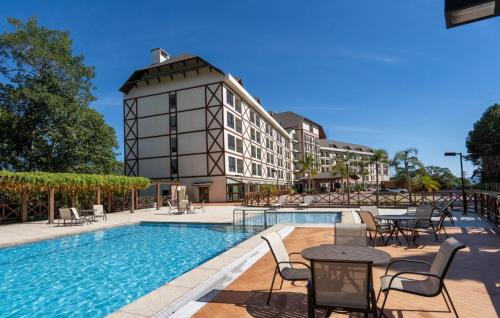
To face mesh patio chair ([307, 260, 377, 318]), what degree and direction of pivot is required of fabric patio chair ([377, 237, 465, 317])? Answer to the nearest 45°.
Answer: approximately 45° to its left

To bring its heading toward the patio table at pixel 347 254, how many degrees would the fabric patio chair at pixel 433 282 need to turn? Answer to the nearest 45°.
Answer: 0° — it already faces it

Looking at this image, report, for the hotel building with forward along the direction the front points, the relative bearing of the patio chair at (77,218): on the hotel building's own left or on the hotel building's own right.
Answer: on the hotel building's own right

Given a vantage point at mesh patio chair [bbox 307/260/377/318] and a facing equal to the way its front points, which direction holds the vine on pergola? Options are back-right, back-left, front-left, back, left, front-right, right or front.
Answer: front-left

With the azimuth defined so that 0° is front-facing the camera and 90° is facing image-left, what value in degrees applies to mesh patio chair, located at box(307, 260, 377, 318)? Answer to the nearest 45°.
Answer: approximately 180°

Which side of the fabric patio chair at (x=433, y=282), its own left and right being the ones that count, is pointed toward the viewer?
left

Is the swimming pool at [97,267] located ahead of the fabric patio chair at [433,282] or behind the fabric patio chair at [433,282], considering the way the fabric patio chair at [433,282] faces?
ahead

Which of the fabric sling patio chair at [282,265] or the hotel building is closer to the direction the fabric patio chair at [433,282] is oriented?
the fabric sling patio chair

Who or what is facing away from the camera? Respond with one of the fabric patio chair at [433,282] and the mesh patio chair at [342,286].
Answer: the mesh patio chair at [342,286]

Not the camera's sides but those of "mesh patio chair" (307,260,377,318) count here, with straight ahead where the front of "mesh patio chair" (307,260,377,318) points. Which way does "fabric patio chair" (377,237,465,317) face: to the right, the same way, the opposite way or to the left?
to the left

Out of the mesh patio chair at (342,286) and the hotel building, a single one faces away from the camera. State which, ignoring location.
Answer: the mesh patio chair
